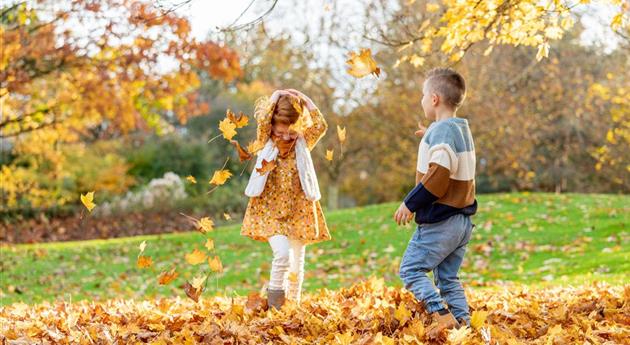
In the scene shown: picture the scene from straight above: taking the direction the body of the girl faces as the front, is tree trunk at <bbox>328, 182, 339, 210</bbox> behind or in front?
behind

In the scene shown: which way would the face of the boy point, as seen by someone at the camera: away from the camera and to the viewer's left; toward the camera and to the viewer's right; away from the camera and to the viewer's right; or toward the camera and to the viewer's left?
away from the camera and to the viewer's left

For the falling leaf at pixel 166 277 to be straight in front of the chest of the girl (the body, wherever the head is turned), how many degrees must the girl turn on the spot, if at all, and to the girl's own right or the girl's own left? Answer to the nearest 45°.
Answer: approximately 45° to the girl's own right

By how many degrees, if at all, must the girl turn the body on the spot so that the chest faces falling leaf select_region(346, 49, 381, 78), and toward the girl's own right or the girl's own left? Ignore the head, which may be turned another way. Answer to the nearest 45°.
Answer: approximately 45° to the girl's own left

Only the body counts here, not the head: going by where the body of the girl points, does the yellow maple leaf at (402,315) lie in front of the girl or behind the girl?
in front

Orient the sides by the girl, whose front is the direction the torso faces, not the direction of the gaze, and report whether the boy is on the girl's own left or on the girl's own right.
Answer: on the girl's own left

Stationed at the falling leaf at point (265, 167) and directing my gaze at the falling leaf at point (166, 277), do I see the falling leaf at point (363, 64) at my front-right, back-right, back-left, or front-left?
back-left

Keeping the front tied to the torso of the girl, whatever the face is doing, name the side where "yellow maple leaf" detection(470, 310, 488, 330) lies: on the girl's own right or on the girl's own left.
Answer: on the girl's own left

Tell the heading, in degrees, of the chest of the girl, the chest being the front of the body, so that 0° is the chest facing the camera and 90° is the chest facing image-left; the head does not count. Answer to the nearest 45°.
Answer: approximately 0°
